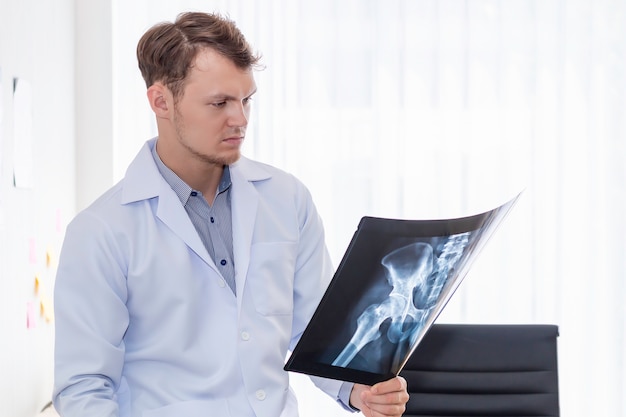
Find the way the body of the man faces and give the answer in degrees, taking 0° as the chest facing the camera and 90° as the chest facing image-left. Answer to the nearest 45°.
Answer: approximately 315°
